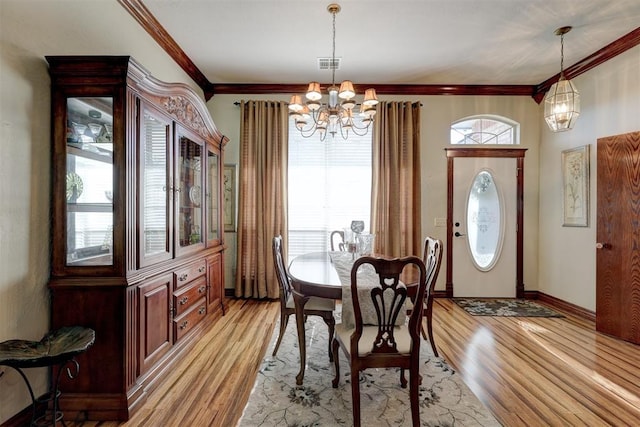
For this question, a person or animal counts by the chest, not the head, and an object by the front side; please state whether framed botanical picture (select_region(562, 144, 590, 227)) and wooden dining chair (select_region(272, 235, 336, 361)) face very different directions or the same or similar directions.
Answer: very different directions

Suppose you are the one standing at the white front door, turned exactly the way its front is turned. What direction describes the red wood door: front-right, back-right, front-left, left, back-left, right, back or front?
front-left

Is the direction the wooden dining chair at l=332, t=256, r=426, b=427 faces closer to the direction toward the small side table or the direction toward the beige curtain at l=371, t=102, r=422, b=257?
the beige curtain

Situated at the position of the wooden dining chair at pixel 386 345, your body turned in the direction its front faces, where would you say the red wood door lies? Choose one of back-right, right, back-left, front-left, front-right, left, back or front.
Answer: front-right

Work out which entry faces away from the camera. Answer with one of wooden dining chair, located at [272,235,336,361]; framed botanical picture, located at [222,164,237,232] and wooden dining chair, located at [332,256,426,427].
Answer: wooden dining chair, located at [332,256,426,427]

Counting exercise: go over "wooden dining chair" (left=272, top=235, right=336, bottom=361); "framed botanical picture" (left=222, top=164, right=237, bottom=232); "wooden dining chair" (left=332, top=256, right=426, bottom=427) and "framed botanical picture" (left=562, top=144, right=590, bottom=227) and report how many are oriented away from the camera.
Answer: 1

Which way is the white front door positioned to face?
toward the camera

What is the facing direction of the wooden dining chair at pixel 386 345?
away from the camera

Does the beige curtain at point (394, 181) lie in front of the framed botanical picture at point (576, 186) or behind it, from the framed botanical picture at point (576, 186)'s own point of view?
in front

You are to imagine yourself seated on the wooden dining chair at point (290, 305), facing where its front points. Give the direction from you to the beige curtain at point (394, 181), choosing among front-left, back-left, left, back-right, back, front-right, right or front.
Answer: front-left

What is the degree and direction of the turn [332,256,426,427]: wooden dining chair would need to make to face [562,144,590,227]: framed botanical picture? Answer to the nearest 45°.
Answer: approximately 45° to its right

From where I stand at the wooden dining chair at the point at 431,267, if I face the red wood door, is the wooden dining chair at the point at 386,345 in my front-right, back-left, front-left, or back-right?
back-right

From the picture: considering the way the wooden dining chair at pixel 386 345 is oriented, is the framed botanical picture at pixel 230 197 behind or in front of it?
in front

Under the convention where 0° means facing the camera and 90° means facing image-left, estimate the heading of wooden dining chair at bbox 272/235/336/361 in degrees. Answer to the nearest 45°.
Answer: approximately 270°
